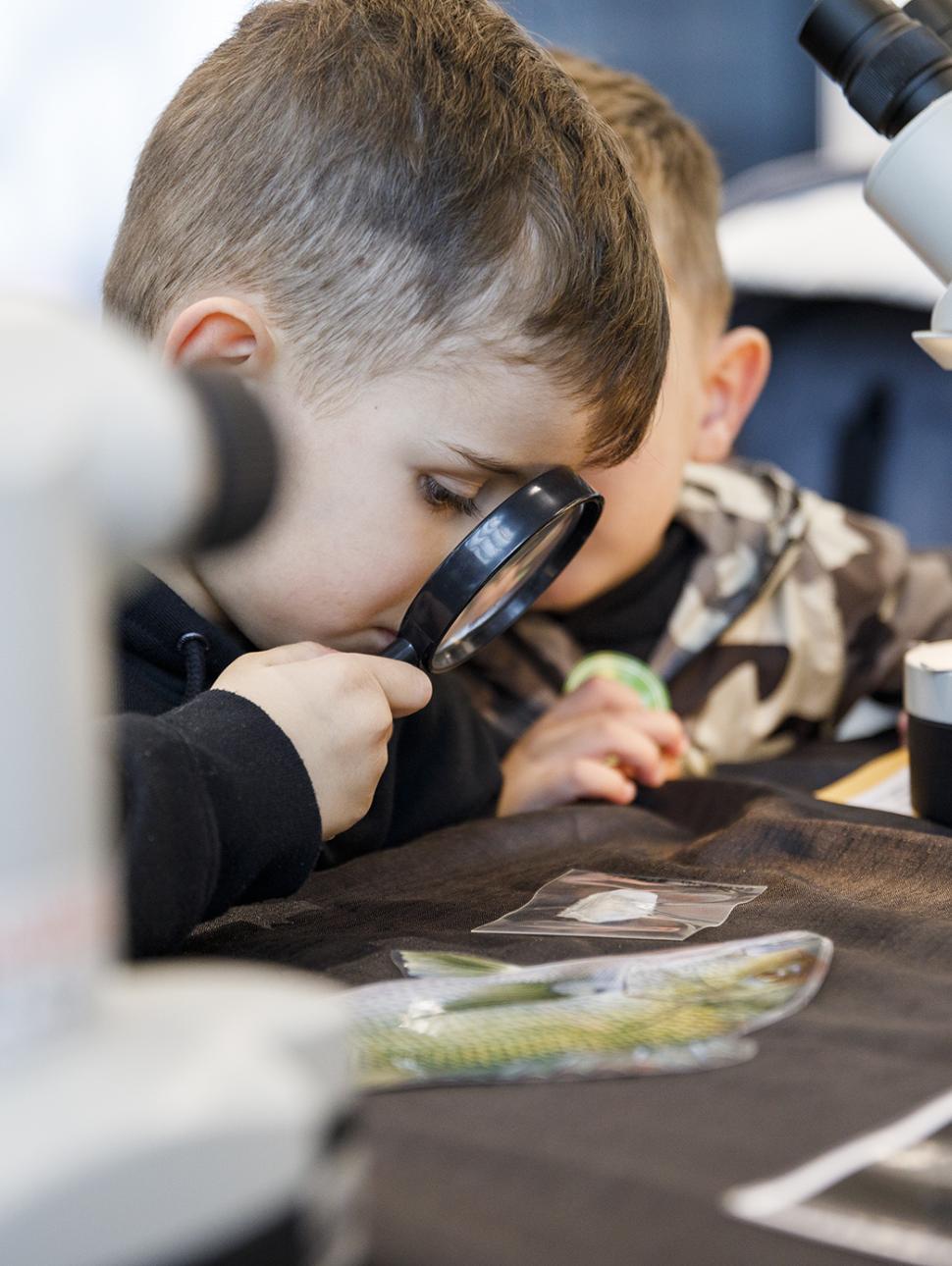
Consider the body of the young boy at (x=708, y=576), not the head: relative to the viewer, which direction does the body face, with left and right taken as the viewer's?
facing the viewer and to the left of the viewer

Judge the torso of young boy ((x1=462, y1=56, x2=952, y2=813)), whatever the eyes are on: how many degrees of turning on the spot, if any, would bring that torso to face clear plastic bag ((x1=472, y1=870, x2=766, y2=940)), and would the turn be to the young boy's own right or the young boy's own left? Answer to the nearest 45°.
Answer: approximately 45° to the young boy's own left

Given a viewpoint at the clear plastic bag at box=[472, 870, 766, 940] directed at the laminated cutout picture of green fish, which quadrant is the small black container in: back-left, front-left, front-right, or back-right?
back-left

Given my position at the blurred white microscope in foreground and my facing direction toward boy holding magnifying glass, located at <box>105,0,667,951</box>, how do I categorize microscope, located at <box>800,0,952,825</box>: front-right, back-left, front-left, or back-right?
front-right

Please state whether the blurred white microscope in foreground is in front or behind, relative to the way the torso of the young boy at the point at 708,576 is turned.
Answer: in front

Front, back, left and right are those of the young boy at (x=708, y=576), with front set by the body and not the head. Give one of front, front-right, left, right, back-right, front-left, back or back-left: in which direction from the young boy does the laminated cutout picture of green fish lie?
front-left
